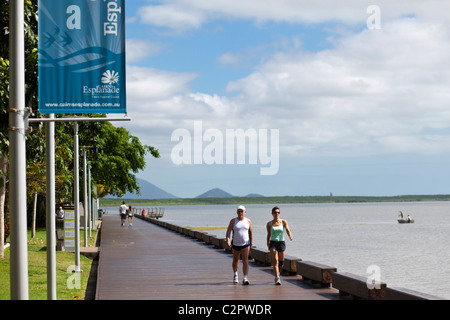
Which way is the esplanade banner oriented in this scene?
toward the camera

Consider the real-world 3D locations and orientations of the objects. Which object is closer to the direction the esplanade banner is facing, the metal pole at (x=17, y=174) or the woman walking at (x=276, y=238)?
the metal pole

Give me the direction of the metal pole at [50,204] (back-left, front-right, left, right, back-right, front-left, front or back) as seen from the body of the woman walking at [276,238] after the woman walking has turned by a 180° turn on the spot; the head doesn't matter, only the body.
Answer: back-left

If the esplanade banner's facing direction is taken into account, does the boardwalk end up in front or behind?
behind

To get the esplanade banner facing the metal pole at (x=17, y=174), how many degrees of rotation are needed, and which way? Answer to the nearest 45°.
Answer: approximately 45° to its right

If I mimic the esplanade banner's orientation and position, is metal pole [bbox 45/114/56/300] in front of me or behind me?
behind

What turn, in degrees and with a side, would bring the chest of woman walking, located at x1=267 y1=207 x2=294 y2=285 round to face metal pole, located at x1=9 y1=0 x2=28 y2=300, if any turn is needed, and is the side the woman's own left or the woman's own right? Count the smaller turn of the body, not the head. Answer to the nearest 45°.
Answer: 0° — they already face it

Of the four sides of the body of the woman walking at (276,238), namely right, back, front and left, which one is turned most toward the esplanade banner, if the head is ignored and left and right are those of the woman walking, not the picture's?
front

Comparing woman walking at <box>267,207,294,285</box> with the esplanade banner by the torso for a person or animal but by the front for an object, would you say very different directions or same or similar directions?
same or similar directions

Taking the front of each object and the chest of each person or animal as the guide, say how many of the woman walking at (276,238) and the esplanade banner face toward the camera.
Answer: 2
